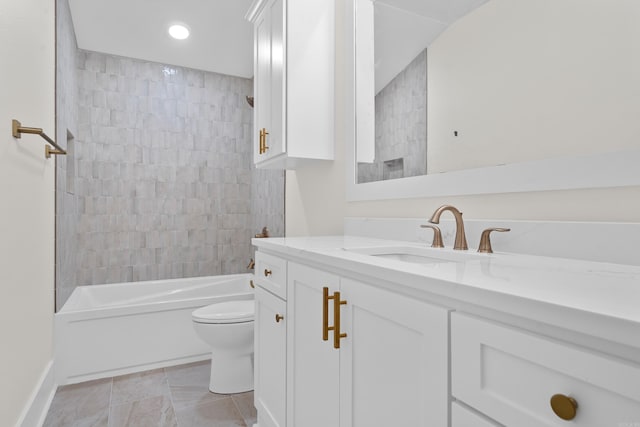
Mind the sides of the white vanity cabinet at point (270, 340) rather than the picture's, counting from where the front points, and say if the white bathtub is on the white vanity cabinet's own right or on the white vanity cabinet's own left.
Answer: on the white vanity cabinet's own right

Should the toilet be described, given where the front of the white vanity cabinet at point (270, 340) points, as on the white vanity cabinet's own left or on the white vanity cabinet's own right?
on the white vanity cabinet's own right
